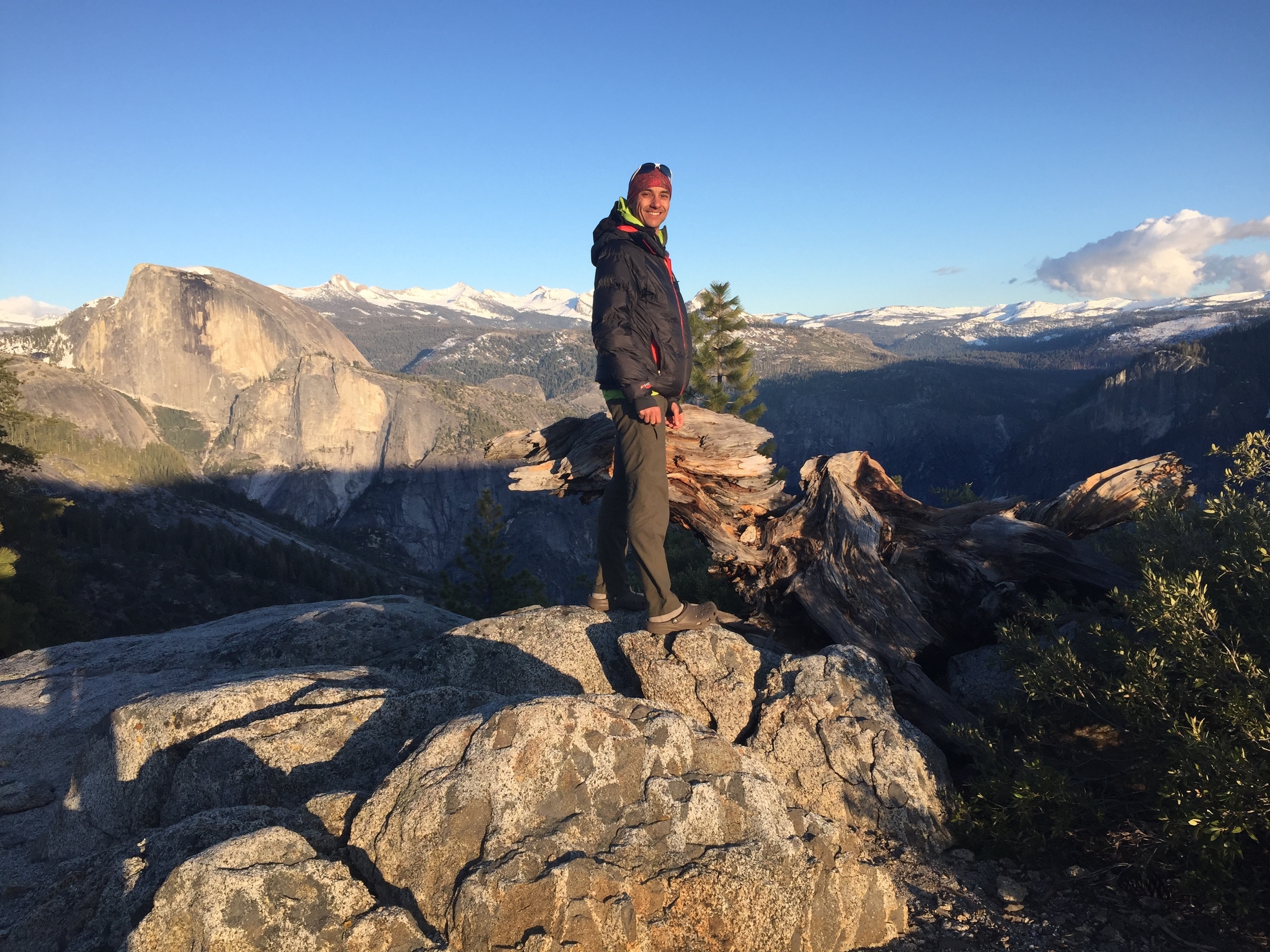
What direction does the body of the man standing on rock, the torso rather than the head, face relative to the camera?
to the viewer's right

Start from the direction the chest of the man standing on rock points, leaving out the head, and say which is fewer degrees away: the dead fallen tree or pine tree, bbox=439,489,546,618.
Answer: the dead fallen tree

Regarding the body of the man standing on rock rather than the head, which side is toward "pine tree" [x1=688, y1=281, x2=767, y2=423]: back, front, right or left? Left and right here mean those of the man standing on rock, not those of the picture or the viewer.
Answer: left

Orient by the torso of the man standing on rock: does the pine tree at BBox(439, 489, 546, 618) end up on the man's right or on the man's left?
on the man's left
